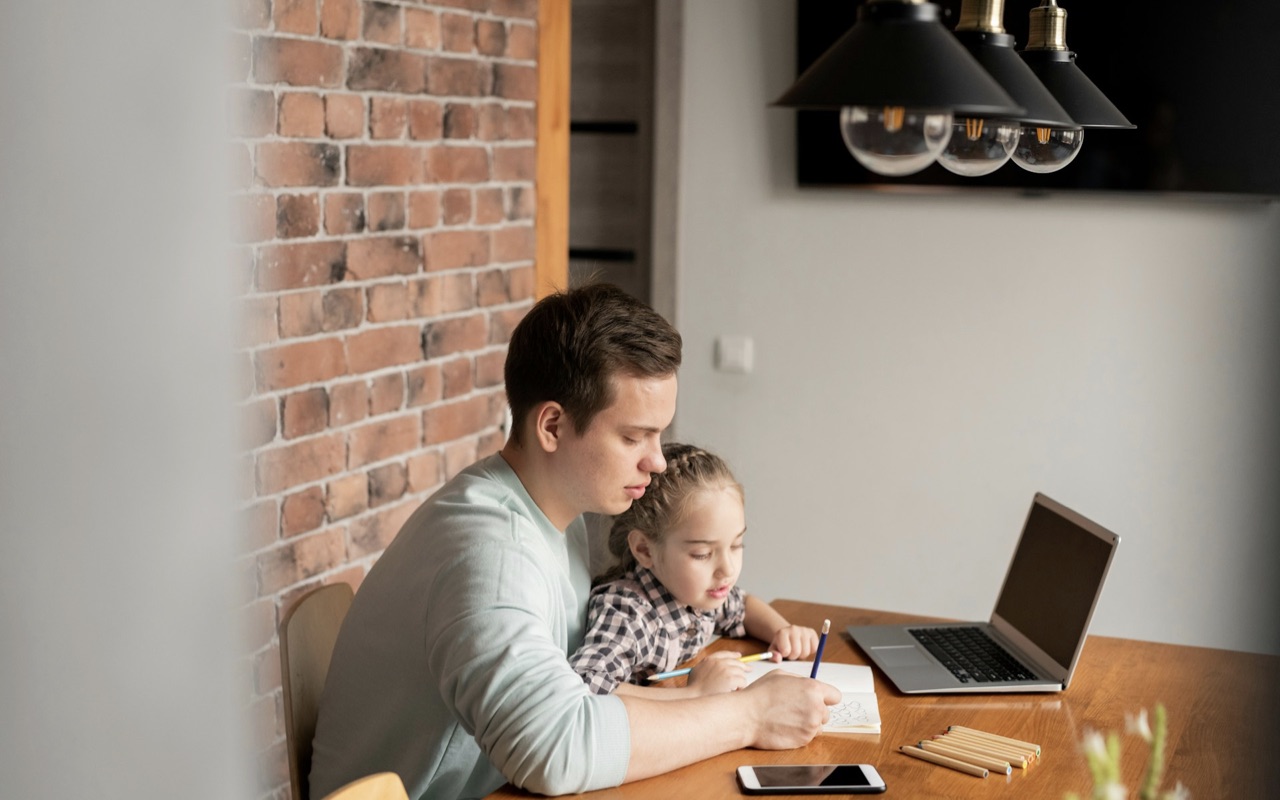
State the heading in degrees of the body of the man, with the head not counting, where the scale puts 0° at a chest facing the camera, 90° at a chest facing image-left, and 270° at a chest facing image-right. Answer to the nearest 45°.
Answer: approximately 270°

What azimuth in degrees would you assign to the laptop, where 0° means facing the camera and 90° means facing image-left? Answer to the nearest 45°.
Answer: approximately 90°

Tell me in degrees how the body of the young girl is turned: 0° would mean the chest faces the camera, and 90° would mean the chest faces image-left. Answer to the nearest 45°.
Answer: approximately 315°

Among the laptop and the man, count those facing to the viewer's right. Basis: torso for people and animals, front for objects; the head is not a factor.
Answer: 1

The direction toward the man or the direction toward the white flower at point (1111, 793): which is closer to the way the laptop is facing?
the man

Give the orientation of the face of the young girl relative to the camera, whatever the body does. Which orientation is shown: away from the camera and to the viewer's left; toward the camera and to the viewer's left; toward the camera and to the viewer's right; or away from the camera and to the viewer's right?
toward the camera and to the viewer's right

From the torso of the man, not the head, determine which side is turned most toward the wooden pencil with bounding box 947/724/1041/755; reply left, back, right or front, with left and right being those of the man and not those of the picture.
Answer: front
